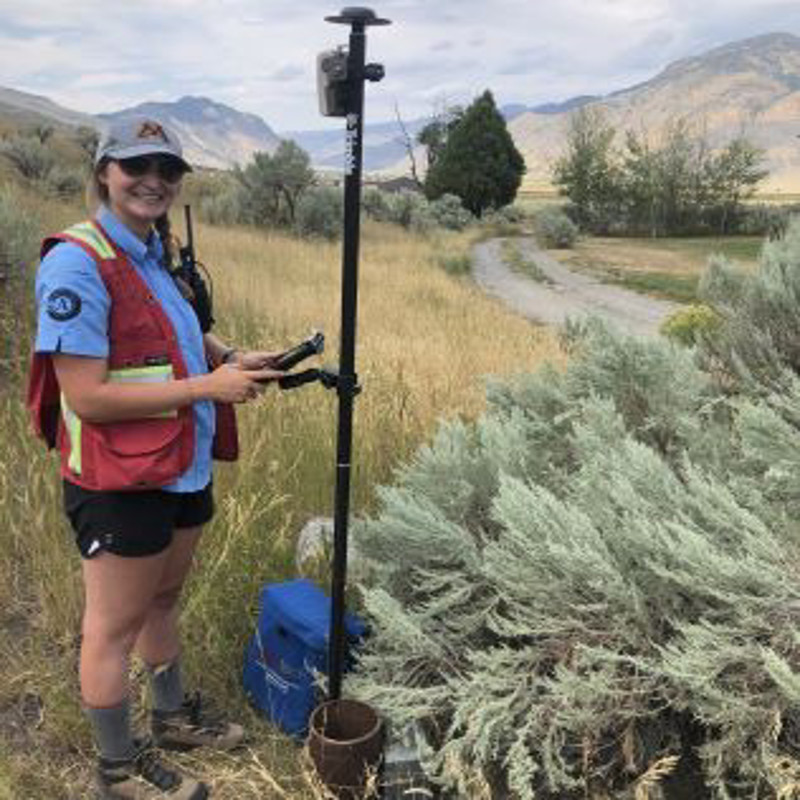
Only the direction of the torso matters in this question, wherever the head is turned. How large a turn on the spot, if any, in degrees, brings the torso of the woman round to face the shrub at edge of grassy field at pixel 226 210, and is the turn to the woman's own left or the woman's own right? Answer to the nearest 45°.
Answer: approximately 135° to the woman's own left

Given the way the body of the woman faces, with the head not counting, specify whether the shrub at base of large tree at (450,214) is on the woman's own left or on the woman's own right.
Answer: on the woman's own left

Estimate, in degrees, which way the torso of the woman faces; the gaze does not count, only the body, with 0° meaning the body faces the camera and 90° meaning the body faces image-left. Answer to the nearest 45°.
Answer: approximately 315°

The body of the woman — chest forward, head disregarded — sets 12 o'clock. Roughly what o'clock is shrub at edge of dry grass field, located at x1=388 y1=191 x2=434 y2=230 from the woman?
The shrub at edge of dry grass field is roughly at 8 o'clock from the woman.

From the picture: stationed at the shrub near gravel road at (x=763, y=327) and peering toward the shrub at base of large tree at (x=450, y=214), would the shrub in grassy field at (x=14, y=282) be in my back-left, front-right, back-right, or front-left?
front-left

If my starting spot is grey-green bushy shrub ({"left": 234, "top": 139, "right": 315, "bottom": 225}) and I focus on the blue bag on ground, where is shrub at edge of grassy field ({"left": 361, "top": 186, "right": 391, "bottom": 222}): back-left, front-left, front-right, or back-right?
back-left

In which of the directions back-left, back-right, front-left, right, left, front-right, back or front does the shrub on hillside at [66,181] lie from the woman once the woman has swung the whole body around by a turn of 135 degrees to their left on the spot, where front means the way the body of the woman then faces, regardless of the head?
front

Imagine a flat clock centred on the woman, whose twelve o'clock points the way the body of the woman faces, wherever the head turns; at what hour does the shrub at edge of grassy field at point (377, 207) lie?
The shrub at edge of grassy field is roughly at 8 o'clock from the woman.

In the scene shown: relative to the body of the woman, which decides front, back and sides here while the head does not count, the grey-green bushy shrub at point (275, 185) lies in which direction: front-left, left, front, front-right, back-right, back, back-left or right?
back-left

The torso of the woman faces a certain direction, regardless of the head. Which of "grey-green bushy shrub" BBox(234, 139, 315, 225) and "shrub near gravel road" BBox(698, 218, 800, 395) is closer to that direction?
the shrub near gravel road

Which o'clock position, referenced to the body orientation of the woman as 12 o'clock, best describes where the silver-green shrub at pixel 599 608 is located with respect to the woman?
The silver-green shrub is roughly at 11 o'clock from the woman.
